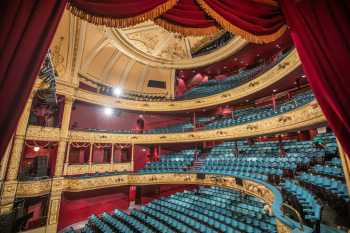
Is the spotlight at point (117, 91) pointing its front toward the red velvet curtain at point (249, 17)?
yes

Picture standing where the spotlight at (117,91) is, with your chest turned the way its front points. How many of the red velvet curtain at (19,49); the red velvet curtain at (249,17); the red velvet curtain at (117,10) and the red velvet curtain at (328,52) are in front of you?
4

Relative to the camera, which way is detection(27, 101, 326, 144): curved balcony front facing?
toward the camera

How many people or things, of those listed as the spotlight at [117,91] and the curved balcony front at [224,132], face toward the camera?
2

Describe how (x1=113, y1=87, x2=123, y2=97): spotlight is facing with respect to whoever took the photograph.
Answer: facing the viewer

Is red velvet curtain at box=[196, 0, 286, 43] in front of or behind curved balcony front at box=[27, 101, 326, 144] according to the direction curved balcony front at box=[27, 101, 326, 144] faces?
in front

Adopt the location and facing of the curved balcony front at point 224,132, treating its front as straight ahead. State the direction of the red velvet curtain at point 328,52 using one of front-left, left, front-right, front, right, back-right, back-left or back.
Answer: front

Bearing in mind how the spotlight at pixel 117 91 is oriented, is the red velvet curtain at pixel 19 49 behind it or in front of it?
in front
